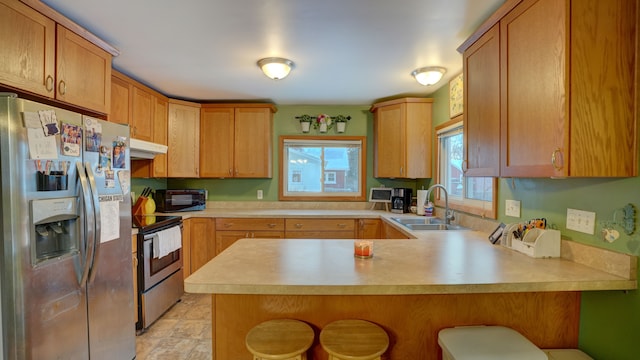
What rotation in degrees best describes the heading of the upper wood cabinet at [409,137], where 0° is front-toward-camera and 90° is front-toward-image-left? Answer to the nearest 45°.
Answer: approximately 45°

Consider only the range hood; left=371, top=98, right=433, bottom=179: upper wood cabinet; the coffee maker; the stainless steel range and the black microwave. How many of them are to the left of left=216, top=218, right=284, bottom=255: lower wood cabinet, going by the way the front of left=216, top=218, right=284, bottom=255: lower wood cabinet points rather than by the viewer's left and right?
2

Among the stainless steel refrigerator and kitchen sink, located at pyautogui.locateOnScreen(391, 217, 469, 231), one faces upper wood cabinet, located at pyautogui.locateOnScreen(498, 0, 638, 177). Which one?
the stainless steel refrigerator

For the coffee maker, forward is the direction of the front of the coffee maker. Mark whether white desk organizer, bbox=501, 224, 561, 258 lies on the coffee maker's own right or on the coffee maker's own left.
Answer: on the coffee maker's own left

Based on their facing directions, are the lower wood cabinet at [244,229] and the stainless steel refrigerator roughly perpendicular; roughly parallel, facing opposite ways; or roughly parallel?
roughly perpendicular

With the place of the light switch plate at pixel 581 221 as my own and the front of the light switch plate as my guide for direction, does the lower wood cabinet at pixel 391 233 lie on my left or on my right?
on my right

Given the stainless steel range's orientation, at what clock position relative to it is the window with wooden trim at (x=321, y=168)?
The window with wooden trim is roughly at 10 o'clock from the stainless steel range.

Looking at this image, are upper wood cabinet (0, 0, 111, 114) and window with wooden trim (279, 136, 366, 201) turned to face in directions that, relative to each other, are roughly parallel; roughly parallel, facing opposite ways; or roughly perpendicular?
roughly perpendicular
